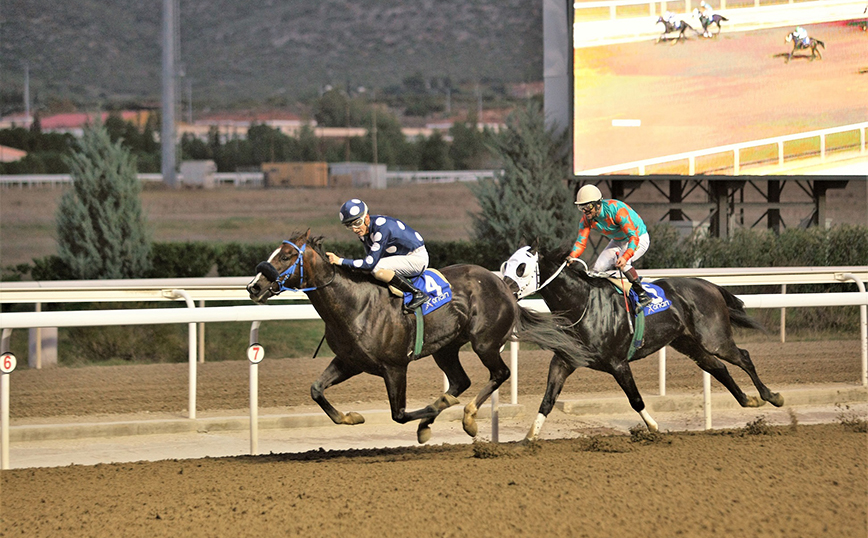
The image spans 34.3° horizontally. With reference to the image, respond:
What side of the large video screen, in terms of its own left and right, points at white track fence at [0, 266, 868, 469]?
front

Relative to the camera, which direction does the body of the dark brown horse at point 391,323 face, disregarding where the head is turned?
to the viewer's left

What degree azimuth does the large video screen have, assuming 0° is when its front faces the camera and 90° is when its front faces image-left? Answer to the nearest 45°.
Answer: approximately 0°

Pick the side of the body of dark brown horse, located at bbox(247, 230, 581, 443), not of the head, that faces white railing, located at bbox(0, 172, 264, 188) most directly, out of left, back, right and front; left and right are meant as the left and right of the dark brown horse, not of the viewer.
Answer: right

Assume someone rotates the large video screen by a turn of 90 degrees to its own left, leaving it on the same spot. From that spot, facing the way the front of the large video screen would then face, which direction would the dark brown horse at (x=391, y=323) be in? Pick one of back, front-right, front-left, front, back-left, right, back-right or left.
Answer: right

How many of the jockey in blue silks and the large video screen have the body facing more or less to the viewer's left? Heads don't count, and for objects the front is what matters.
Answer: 1

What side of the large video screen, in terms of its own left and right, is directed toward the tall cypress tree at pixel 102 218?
right

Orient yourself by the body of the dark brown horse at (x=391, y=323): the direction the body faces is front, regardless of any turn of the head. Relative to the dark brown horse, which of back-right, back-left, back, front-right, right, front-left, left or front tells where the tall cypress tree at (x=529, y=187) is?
right

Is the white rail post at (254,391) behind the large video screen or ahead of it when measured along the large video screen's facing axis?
ahead

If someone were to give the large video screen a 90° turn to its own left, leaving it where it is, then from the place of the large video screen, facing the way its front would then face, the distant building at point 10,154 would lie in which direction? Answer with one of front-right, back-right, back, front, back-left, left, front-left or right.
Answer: back-left

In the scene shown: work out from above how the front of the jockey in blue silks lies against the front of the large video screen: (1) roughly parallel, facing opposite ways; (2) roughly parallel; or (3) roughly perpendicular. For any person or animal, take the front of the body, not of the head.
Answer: roughly perpendicular

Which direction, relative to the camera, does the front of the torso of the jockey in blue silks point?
to the viewer's left

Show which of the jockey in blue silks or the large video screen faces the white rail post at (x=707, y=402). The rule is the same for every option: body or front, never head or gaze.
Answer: the large video screen
